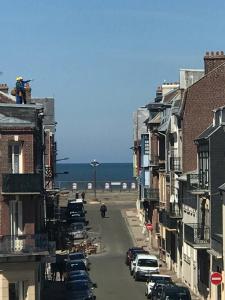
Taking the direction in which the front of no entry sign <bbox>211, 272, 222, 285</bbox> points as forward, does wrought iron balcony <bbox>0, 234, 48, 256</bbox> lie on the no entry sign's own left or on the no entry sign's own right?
on the no entry sign's own right
